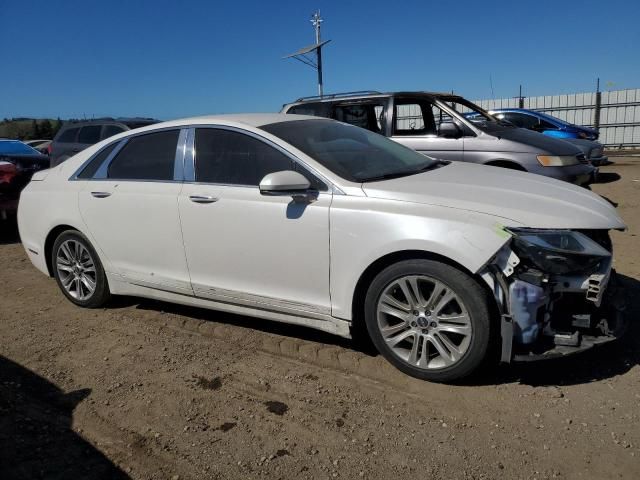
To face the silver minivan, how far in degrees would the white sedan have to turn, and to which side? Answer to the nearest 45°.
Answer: approximately 135° to its left

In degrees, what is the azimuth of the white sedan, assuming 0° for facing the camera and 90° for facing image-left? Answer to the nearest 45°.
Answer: approximately 315°

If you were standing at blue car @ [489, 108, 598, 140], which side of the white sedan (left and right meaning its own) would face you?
left

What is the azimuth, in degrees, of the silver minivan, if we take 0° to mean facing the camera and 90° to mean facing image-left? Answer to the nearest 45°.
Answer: approximately 315°

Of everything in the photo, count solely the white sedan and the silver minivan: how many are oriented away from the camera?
0

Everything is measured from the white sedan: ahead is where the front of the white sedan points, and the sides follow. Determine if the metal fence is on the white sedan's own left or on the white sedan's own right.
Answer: on the white sedan's own left
